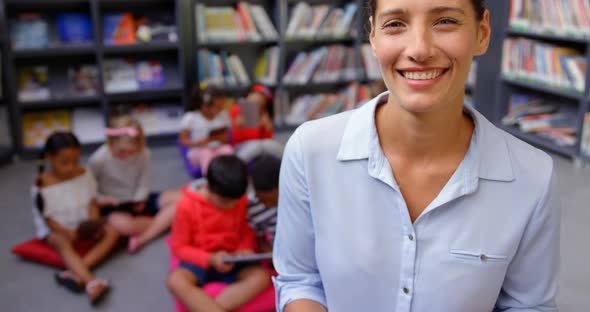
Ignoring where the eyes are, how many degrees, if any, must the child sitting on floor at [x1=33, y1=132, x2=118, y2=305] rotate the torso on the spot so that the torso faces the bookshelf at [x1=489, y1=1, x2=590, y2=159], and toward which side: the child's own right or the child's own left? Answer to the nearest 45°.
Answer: approximately 45° to the child's own left

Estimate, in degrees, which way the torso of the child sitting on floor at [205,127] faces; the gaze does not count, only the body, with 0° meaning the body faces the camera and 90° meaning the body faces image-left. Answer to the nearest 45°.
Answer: approximately 315°

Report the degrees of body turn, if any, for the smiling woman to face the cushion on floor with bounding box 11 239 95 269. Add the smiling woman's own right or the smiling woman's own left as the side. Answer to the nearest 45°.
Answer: approximately 135° to the smiling woman's own right

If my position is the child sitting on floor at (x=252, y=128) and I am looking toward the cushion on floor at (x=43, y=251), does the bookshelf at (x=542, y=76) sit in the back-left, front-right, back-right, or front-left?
back-left

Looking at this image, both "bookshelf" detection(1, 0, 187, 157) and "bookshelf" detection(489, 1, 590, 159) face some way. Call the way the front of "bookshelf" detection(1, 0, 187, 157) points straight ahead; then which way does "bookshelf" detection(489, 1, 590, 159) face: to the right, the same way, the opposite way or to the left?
to the right

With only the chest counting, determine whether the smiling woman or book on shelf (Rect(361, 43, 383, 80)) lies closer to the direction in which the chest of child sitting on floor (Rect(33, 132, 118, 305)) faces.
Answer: the smiling woman

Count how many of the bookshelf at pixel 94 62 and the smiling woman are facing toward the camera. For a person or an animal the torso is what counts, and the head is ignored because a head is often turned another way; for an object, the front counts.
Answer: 2

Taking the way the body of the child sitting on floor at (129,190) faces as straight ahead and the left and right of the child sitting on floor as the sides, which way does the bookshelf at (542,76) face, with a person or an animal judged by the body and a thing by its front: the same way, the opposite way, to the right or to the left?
to the right

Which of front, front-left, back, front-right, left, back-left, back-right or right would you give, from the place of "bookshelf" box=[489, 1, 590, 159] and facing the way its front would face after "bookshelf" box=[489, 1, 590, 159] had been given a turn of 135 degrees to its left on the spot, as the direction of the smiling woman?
right

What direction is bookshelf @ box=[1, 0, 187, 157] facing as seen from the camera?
toward the camera

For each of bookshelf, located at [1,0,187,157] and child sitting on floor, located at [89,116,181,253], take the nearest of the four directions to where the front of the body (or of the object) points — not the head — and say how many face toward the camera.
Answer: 2

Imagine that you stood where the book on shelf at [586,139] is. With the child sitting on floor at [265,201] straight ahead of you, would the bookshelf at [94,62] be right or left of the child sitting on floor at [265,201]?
right

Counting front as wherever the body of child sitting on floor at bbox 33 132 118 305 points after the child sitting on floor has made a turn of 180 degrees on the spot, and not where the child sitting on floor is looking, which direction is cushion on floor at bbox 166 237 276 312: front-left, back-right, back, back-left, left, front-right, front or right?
back

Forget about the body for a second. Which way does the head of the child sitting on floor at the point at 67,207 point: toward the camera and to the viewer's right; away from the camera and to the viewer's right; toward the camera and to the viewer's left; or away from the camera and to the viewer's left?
toward the camera and to the viewer's right

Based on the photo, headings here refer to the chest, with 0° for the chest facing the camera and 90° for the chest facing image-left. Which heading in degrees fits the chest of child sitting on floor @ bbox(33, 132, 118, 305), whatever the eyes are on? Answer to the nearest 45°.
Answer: approximately 315°

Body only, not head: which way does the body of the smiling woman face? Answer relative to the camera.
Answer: toward the camera

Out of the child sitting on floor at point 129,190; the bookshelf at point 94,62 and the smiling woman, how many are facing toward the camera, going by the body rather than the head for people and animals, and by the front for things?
3

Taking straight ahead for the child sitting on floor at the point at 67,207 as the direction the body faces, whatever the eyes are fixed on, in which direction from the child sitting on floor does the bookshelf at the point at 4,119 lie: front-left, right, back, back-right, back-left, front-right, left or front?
back-left
